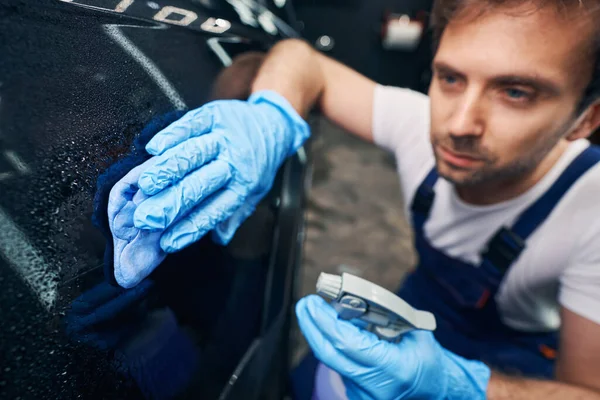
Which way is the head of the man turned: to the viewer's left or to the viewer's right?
to the viewer's left

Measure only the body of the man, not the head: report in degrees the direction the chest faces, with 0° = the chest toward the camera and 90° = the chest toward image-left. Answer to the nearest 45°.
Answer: approximately 45°
